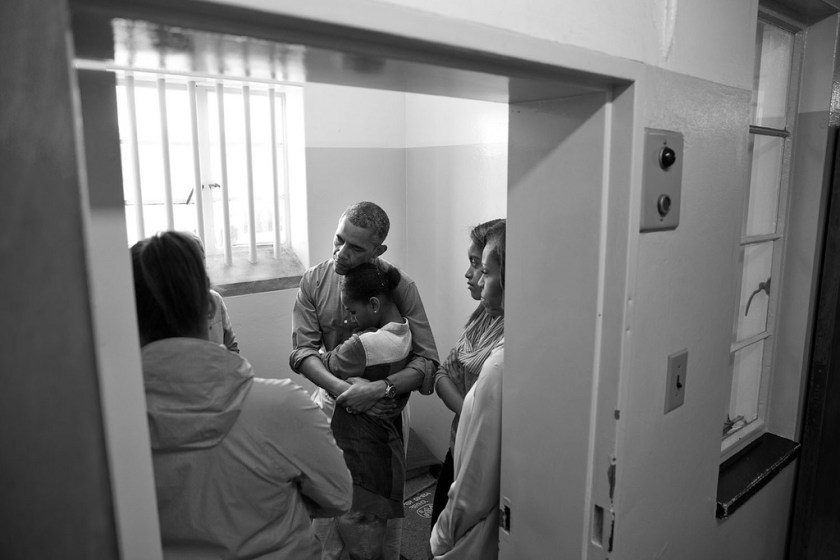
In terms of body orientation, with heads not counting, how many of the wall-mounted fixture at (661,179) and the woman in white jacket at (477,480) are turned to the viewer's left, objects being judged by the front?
1

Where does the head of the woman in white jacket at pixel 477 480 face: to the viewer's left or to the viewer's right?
to the viewer's left

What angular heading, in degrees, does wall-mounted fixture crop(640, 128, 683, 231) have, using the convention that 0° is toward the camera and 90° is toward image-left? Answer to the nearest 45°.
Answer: approximately 315°

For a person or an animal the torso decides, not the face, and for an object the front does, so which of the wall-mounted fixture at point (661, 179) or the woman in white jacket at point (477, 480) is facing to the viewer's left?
the woman in white jacket

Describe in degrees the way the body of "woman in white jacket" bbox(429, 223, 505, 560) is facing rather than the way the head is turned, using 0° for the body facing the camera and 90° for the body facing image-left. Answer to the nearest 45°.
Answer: approximately 90°

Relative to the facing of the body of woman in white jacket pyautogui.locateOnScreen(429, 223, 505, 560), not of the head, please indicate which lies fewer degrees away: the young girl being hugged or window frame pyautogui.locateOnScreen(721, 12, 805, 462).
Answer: the young girl being hugged

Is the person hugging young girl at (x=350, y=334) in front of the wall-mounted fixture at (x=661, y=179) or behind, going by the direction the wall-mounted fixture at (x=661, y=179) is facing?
behind

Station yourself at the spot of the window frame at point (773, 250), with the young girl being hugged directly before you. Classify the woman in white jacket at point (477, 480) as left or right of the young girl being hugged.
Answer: left

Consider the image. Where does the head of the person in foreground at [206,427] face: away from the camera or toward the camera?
away from the camera

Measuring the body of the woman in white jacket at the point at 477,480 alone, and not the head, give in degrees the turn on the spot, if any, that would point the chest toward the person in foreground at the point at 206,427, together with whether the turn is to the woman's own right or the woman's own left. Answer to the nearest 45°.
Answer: approximately 45° to the woman's own left
